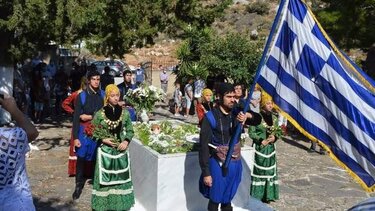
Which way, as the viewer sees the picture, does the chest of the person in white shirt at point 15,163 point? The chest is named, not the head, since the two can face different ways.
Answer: away from the camera

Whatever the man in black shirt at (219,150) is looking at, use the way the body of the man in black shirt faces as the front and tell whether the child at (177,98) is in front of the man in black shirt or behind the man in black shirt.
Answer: behind

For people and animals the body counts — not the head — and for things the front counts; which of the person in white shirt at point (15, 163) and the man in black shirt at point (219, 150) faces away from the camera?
the person in white shirt

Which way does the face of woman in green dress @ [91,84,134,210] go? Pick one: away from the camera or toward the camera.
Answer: toward the camera

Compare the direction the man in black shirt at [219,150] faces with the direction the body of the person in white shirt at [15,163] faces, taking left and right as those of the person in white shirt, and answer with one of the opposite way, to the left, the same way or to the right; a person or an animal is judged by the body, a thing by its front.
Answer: the opposite way

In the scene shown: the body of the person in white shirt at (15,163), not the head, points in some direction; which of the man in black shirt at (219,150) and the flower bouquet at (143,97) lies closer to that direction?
the flower bouquet

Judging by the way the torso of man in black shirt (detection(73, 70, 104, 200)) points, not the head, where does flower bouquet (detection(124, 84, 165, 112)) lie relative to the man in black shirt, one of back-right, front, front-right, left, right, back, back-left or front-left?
left

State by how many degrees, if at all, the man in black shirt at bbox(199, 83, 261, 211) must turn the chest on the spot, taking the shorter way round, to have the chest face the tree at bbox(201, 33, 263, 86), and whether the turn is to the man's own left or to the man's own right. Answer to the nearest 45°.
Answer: approximately 135° to the man's own left

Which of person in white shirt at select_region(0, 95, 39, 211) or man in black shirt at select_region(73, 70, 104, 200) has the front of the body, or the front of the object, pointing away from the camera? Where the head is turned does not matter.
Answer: the person in white shirt

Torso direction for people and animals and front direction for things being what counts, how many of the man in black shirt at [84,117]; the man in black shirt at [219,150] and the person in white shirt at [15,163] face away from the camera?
1

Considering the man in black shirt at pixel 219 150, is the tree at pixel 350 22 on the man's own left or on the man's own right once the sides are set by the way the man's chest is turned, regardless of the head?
on the man's own left

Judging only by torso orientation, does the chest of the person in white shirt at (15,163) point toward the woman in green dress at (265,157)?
no

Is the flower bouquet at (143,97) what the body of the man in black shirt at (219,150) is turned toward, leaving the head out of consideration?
no

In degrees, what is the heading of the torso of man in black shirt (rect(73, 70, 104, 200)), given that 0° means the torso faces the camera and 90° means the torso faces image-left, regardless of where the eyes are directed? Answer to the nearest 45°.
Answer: approximately 315°

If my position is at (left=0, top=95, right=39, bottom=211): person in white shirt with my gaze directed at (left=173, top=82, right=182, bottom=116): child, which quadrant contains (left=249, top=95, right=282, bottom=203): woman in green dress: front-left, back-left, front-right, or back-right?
front-right

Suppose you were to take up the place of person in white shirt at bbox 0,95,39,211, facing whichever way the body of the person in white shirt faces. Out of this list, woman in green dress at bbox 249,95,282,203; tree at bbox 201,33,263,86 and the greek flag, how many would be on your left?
0

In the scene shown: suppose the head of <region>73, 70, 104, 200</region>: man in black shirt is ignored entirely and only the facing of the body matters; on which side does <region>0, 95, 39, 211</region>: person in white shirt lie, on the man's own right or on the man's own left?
on the man's own right

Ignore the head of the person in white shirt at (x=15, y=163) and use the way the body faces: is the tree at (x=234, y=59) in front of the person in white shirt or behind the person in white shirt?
in front
